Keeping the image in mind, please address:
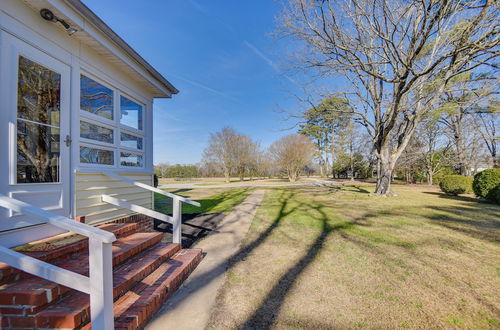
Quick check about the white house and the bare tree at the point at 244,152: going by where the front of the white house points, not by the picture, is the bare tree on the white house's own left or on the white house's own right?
on the white house's own left

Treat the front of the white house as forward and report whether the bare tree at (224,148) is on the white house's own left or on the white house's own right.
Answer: on the white house's own left

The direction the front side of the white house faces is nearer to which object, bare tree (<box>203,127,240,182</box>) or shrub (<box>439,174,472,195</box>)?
the shrub

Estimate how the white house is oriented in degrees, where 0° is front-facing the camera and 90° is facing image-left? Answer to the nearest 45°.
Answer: approximately 315°

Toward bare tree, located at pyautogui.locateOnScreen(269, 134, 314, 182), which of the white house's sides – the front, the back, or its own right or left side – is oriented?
left

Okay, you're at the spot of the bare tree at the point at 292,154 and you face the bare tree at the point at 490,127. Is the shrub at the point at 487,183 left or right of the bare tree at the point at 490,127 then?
right
